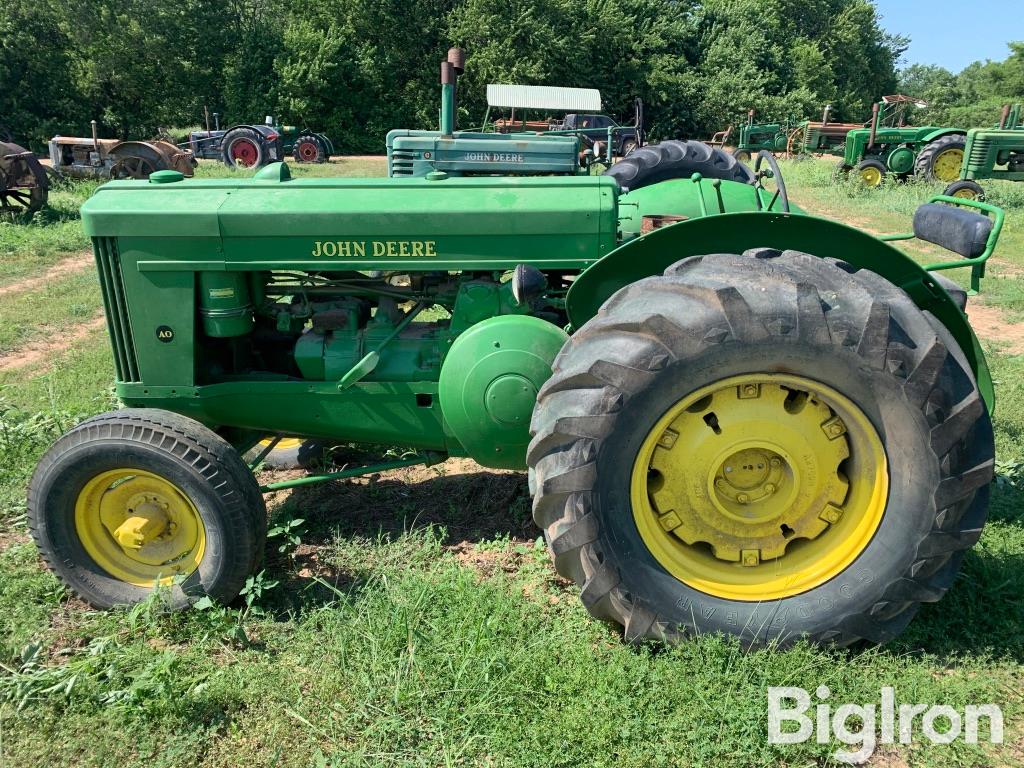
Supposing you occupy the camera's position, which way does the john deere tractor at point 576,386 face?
facing to the left of the viewer

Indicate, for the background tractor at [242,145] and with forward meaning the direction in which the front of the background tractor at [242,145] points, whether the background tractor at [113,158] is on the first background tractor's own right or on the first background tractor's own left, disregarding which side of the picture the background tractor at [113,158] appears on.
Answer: on the first background tractor's own left

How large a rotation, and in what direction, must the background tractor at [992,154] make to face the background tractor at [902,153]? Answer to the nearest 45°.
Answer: approximately 45° to its right

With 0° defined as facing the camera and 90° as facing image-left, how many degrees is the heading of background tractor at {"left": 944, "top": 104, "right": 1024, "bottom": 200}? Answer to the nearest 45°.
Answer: approximately 90°

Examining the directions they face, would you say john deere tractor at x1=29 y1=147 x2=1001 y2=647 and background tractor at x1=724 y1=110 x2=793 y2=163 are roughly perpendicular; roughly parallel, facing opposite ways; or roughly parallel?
roughly parallel

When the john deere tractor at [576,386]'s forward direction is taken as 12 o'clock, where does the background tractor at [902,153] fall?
The background tractor is roughly at 4 o'clock from the john deere tractor.

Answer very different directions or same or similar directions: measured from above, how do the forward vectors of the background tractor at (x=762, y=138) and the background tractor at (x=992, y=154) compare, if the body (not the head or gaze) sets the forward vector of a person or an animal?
same or similar directions

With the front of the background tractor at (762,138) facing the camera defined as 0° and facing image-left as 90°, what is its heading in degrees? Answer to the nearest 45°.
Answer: approximately 90°

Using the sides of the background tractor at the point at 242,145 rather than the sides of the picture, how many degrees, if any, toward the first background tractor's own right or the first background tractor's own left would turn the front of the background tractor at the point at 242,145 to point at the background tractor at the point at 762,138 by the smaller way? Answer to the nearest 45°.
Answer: approximately 180°

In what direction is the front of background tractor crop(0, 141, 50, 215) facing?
to the viewer's left

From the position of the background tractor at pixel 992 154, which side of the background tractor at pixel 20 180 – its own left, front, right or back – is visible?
back

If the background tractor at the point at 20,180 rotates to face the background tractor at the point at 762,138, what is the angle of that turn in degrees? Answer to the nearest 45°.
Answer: approximately 180°
